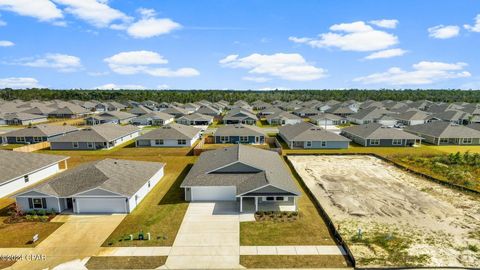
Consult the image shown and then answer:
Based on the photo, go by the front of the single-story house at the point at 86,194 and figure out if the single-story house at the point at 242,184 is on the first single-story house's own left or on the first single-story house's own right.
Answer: on the first single-story house's own left

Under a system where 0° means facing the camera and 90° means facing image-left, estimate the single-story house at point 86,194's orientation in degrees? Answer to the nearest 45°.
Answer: approximately 0°

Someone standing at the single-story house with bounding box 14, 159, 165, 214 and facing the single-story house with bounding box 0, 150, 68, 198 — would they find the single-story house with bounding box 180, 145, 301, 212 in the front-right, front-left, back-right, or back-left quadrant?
back-right

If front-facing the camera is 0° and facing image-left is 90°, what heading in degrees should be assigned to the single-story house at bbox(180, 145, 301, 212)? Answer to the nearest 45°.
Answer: approximately 0°

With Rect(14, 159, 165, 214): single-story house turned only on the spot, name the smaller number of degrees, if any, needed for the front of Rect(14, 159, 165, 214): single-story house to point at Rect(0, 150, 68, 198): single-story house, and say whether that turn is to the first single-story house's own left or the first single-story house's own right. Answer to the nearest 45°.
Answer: approximately 135° to the first single-story house's own right

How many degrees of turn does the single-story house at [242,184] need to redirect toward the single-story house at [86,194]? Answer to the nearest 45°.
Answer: approximately 90° to its right

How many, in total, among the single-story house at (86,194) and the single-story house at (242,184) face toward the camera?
2
